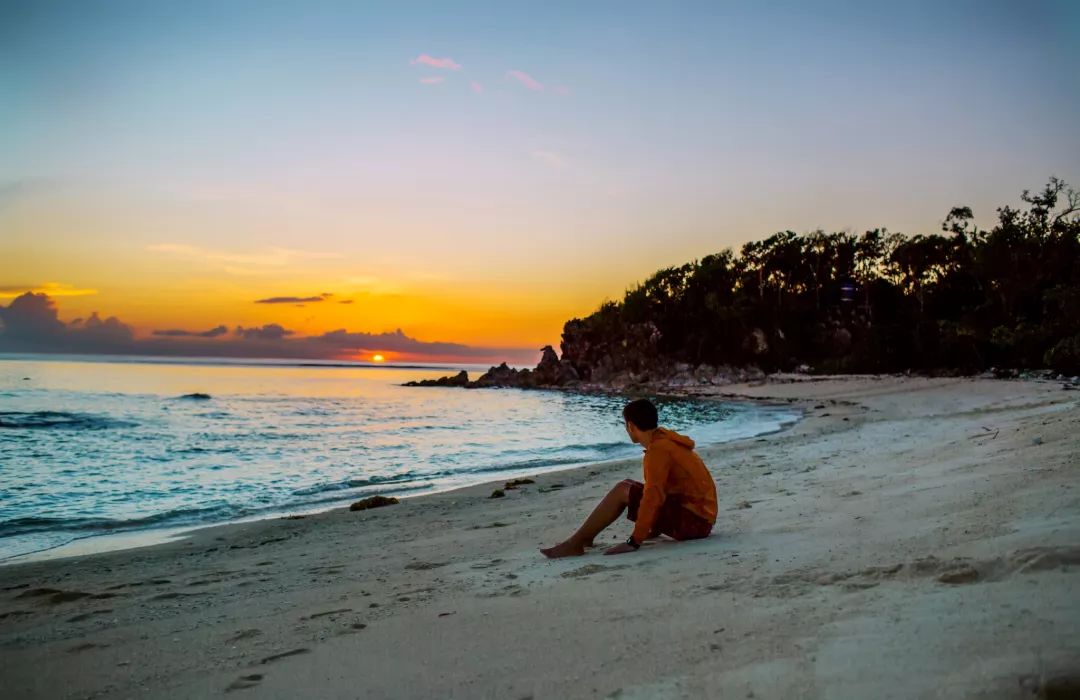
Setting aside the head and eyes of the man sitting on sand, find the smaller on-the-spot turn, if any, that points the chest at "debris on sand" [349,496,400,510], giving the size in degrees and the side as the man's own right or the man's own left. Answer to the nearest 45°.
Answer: approximately 45° to the man's own right

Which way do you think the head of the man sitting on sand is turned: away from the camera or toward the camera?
away from the camera

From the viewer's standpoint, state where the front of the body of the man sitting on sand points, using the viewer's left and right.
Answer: facing to the left of the viewer

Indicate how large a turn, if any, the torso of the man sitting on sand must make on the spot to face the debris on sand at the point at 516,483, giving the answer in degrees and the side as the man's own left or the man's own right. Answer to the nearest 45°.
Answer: approximately 90° to the man's own right
